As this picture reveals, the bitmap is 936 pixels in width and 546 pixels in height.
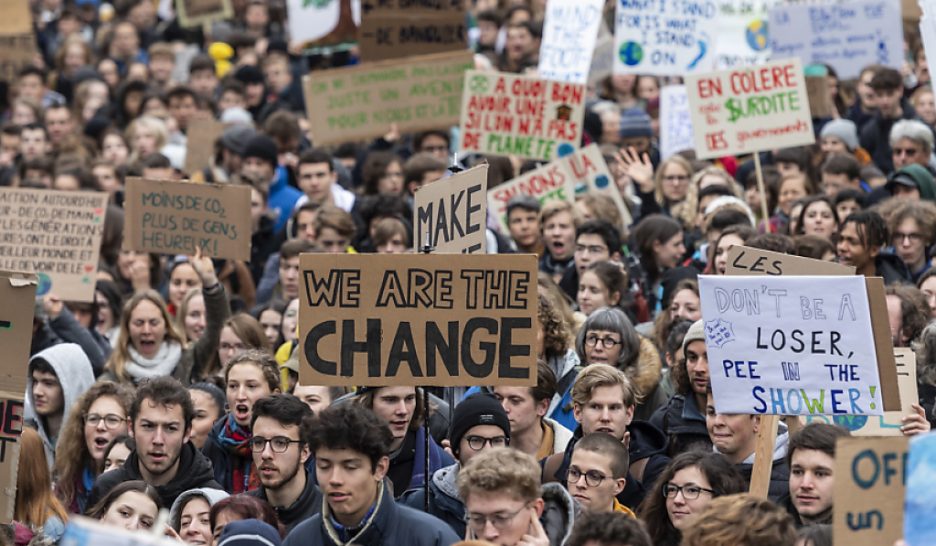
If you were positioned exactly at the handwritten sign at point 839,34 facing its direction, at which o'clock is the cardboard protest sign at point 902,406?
The cardboard protest sign is roughly at 12 o'clock from the handwritten sign.

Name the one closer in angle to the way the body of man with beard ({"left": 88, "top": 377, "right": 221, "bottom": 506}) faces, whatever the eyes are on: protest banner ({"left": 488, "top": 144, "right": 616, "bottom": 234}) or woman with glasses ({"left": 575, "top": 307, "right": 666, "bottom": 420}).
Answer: the woman with glasses

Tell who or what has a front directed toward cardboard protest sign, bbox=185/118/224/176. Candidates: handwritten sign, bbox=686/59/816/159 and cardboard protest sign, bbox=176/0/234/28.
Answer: cardboard protest sign, bbox=176/0/234/28
